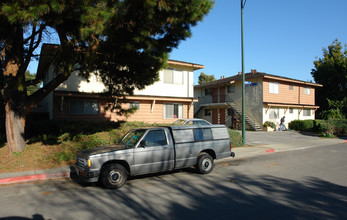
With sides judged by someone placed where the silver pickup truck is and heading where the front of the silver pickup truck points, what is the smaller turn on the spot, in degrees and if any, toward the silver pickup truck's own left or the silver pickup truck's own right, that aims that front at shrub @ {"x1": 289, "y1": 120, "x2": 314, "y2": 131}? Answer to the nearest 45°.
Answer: approximately 180°

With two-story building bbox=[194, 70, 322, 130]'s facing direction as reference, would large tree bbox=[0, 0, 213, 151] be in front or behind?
in front

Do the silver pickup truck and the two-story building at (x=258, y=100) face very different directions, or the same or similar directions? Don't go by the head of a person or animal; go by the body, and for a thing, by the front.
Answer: same or similar directions

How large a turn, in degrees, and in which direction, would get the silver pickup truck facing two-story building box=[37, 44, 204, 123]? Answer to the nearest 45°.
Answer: approximately 135° to its right

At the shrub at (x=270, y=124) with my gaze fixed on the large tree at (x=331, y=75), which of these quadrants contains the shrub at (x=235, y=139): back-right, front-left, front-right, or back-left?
back-right

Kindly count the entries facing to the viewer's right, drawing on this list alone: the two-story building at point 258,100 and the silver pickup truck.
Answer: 0

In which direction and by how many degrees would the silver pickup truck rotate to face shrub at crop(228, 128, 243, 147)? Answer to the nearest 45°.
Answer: approximately 180°

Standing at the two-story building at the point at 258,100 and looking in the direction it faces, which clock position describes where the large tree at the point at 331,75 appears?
The large tree is roughly at 6 o'clock from the two-story building.

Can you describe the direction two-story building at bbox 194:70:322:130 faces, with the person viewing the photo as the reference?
facing the viewer and to the left of the viewer

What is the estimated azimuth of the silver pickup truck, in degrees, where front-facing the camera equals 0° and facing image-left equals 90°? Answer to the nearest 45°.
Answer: approximately 45°

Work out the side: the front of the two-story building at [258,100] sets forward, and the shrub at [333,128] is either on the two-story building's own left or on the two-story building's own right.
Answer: on the two-story building's own left

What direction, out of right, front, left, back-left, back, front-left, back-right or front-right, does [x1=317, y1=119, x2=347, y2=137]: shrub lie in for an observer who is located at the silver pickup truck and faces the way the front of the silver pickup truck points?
back

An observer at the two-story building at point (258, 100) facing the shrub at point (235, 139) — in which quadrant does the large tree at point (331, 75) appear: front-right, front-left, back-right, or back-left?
back-left
